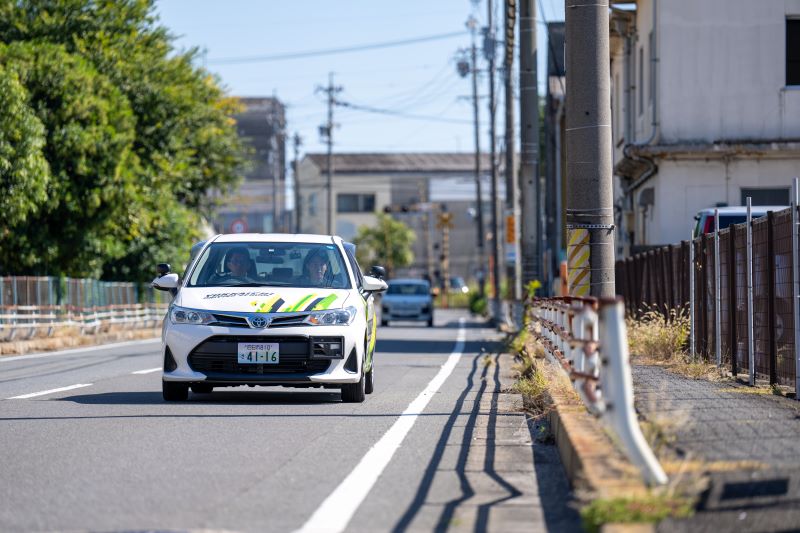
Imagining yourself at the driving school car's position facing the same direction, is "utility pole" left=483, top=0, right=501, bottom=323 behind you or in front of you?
behind

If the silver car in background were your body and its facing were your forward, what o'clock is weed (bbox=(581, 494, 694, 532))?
The weed is roughly at 12 o'clock from the silver car in background.

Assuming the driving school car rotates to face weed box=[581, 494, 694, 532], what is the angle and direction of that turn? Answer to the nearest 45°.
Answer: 0° — it already faces it

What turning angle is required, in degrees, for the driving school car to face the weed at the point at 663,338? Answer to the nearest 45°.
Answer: approximately 135° to its left

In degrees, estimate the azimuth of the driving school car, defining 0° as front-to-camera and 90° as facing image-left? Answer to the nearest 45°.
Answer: approximately 0°

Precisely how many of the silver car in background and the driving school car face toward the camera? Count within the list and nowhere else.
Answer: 2

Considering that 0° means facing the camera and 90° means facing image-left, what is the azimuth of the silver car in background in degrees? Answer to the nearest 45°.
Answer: approximately 0°
